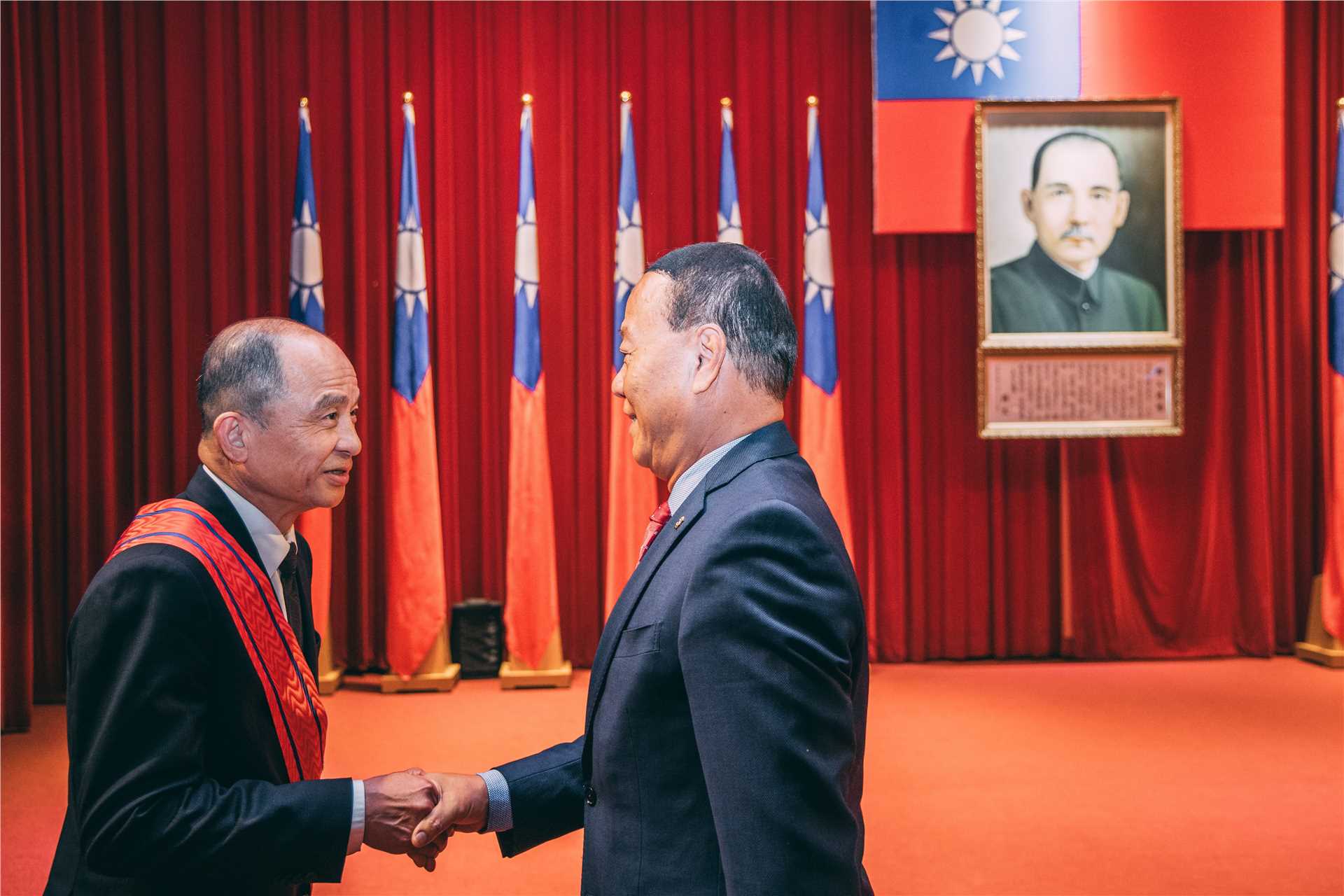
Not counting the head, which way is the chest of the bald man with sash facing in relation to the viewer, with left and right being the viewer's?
facing to the right of the viewer

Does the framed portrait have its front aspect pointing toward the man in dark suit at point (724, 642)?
yes

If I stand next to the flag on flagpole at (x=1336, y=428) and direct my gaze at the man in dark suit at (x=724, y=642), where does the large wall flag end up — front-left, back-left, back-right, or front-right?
front-right

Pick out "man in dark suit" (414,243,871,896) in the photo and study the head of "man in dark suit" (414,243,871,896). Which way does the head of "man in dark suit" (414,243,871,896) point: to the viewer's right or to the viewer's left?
to the viewer's left

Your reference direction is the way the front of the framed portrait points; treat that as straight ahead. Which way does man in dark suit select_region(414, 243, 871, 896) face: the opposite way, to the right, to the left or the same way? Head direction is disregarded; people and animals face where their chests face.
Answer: to the right

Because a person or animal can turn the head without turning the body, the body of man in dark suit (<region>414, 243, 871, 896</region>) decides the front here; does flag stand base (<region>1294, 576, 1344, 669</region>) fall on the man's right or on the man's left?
on the man's right

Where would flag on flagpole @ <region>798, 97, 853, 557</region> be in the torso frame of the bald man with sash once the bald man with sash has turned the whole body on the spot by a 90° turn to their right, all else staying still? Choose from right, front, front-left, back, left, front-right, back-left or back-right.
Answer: back-left

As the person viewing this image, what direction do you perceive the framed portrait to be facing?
facing the viewer

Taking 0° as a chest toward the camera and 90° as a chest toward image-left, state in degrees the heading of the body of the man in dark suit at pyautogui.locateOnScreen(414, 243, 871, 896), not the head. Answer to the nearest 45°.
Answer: approximately 90°

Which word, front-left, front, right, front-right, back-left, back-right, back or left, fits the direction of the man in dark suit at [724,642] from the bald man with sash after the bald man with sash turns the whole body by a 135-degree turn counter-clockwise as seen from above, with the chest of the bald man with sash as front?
back

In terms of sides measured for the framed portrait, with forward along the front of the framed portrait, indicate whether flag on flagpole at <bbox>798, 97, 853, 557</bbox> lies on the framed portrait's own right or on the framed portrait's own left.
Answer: on the framed portrait's own right

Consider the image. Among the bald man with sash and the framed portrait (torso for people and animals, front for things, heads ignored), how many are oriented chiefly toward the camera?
1

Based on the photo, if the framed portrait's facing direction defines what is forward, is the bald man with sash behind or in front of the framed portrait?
in front

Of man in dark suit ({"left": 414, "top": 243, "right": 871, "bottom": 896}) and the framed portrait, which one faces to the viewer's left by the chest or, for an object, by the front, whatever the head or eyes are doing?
the man in dark suit
